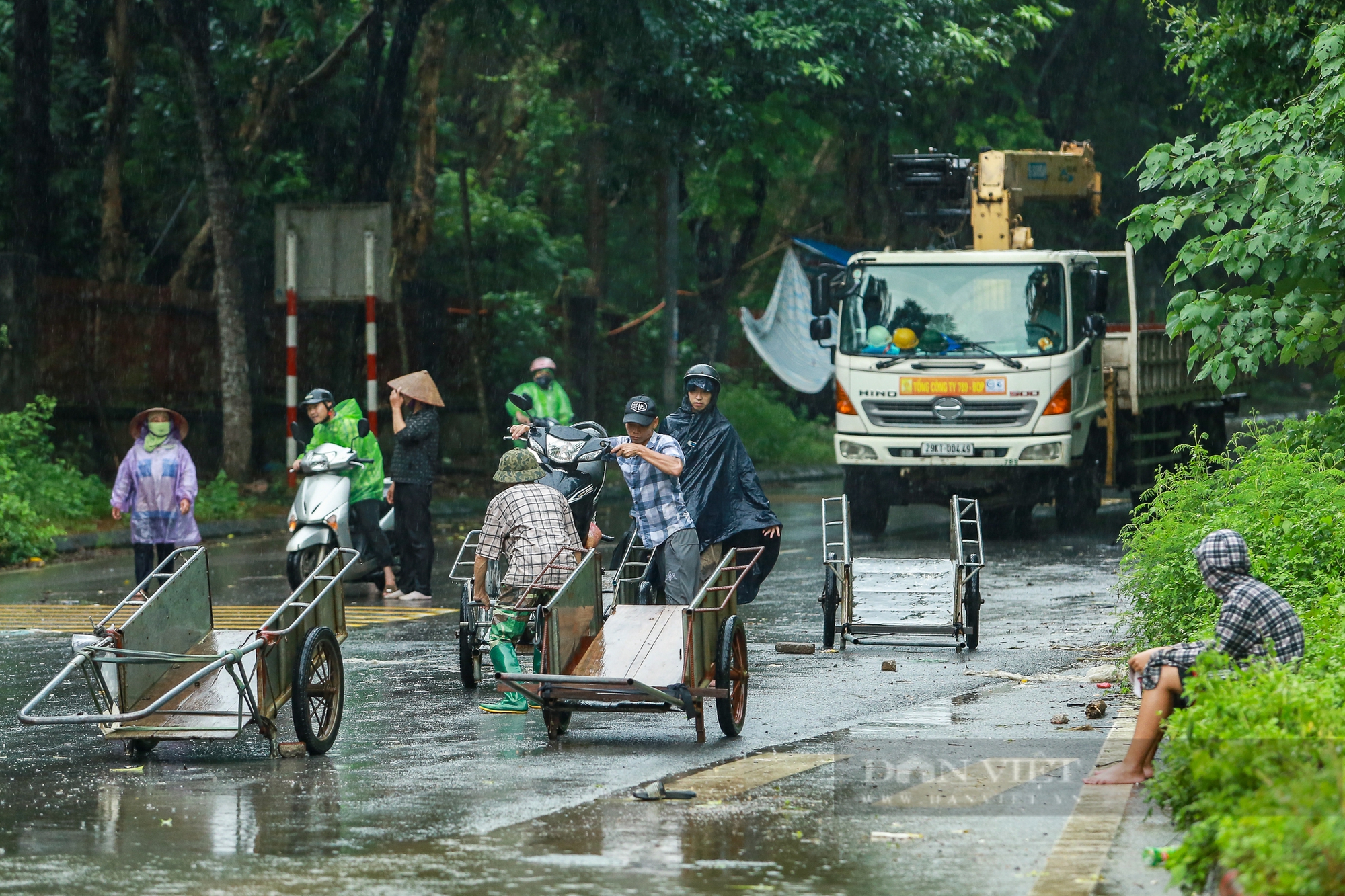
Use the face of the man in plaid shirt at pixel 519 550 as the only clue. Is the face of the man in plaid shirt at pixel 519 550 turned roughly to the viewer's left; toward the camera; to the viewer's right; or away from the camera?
away from the camera

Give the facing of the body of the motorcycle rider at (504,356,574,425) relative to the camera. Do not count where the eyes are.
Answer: toward the camera

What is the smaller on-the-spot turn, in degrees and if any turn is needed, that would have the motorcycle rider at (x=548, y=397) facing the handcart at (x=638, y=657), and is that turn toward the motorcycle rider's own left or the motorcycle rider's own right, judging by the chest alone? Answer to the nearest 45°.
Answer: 0° — they already face it

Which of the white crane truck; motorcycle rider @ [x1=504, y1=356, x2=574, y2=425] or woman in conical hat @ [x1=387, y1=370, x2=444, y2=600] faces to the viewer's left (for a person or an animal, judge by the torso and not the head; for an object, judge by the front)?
the woman in conical hat

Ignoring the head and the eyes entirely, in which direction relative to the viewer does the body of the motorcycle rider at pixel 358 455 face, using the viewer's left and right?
facing the viewer and to the left of the viewer

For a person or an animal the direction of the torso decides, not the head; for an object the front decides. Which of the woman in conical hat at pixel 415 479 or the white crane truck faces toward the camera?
the white crane truck
